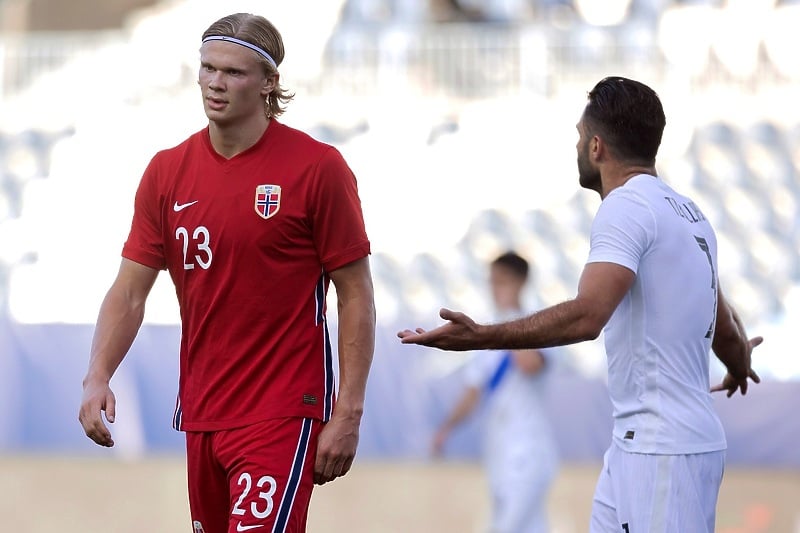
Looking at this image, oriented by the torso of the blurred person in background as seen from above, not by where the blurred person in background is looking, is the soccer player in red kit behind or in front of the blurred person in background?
in front

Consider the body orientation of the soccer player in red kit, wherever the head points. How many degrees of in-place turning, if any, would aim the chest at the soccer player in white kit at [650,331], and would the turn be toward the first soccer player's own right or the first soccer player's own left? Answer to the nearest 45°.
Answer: approximately 135° to the first soccer player's own left

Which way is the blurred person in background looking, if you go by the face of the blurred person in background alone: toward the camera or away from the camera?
toward the camera

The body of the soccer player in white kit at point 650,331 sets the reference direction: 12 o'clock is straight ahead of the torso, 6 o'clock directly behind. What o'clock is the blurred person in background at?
The blurred person in background is roughly at 1 o'clock from the soccer player in white kit.

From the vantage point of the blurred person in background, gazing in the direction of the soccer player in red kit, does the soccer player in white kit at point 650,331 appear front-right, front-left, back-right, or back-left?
front-left

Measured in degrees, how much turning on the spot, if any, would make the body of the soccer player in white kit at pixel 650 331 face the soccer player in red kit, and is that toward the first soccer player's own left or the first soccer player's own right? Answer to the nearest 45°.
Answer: approximately 45° to the first soccer player's own left

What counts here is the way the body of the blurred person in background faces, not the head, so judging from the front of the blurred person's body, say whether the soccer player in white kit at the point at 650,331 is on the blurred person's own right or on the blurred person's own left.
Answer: on the blurred person's own left

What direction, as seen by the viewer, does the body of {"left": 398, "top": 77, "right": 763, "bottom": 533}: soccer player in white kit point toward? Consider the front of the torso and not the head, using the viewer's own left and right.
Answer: facing away from the viewer and to the left of the viewer

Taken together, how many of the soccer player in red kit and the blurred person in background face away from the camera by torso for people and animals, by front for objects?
0

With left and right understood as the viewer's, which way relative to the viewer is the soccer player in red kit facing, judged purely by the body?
facing the viewer and to the left of the viewer

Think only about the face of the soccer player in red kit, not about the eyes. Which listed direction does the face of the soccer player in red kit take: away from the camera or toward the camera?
toward the camera

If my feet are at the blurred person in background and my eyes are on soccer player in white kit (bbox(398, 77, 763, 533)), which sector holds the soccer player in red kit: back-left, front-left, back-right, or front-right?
front-right
